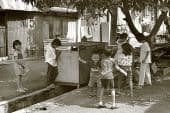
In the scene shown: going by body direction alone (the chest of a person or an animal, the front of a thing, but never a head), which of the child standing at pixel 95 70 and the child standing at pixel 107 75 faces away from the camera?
the child standing at pixel 107 75

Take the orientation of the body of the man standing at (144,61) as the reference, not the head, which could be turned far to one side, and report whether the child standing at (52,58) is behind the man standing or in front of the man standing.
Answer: in front

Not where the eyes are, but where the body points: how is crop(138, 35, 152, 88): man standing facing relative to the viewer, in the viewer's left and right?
facing to the left of the viewer

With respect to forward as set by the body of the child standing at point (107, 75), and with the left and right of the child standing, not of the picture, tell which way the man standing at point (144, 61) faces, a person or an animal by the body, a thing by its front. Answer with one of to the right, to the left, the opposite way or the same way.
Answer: to the left

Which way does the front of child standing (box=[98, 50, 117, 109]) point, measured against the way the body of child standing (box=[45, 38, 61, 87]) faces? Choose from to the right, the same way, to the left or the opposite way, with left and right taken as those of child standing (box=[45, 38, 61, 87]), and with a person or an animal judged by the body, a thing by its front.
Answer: to the left

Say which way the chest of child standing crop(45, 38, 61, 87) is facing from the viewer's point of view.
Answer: to the viewer's right

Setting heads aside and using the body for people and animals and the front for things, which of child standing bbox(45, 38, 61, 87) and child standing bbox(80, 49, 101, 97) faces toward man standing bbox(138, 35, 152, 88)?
child standing bbox(45, 38, 61, 87)

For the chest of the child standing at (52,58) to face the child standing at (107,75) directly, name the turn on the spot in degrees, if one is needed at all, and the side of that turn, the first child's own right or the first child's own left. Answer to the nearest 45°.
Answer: approximately 45° to the first child's own right

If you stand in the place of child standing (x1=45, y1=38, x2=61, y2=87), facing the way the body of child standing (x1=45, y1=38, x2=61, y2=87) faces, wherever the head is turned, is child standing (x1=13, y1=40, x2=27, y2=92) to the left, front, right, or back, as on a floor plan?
back

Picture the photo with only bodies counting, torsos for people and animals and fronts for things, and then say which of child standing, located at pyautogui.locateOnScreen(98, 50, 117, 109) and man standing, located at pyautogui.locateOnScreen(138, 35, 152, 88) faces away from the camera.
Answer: the child standing
